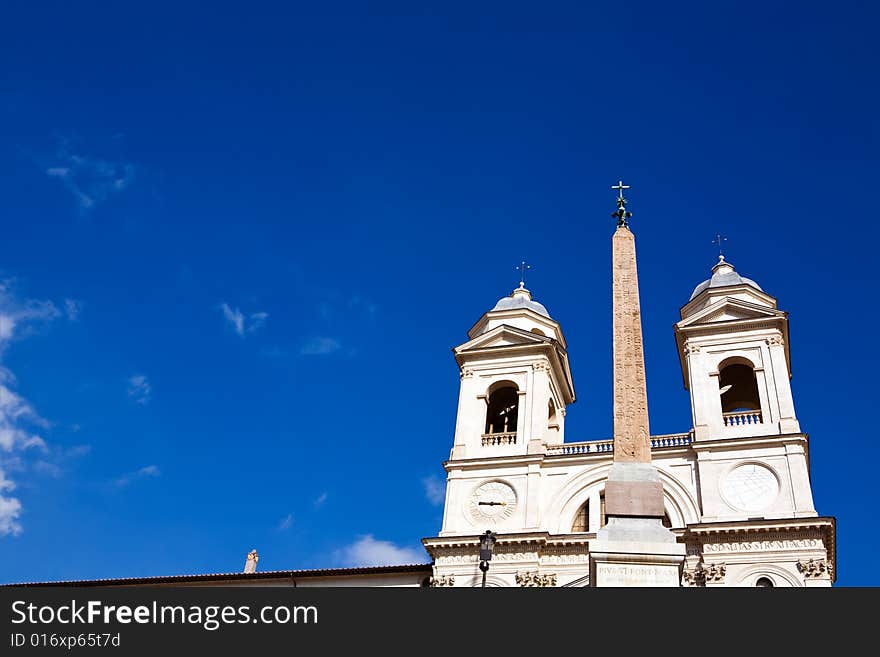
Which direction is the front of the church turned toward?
toward the camera

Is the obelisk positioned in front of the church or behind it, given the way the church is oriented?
in front
